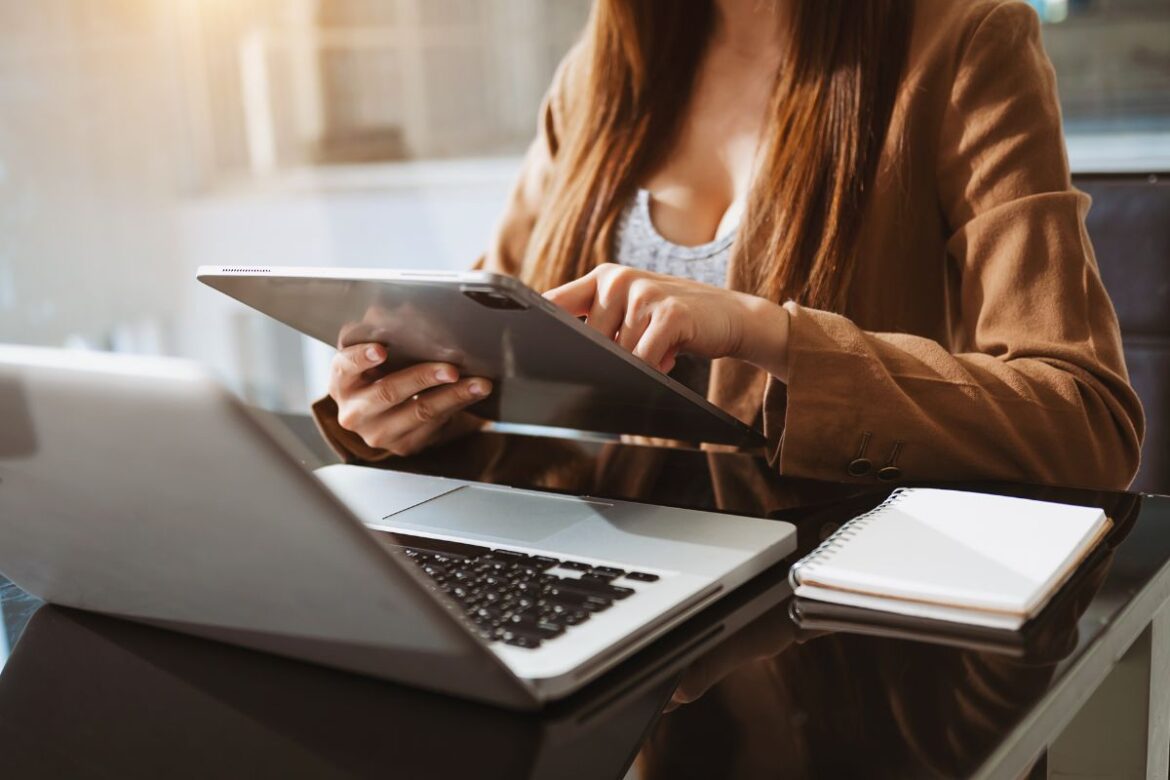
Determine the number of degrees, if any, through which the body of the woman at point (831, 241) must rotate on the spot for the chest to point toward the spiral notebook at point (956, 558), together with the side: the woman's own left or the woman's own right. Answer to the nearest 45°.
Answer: approximately 45° to the woman's own left

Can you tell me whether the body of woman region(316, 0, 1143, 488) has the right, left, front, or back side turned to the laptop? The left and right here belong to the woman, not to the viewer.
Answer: front

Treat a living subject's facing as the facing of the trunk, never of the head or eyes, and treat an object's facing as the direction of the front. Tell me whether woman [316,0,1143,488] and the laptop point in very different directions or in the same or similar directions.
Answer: very different directions

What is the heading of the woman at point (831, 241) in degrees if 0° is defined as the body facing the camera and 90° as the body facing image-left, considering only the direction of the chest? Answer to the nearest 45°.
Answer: approximately 45°

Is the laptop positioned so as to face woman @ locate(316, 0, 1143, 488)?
yes

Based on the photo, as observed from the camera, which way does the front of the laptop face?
facing away from the viewer and to the right of the viewer
